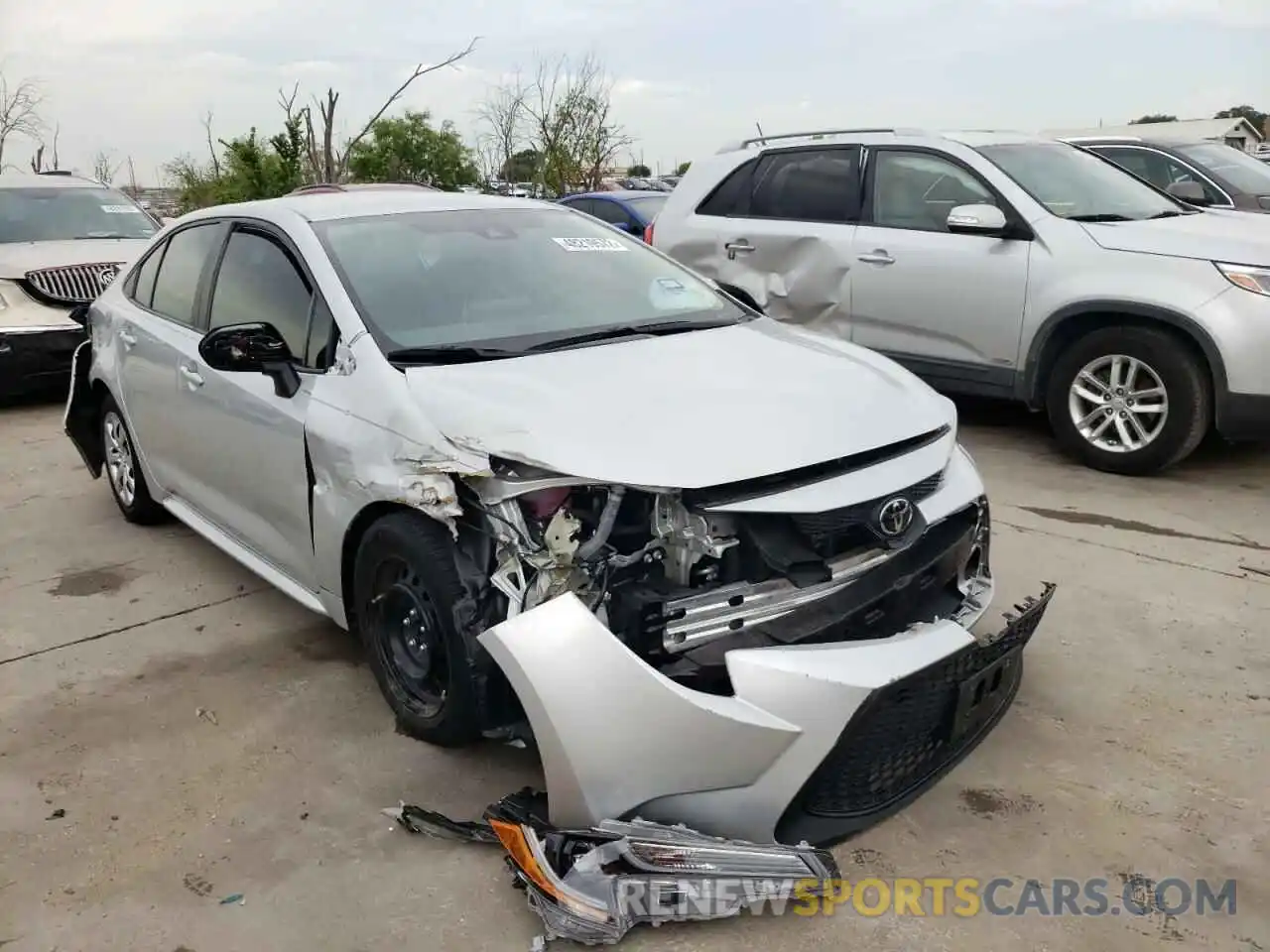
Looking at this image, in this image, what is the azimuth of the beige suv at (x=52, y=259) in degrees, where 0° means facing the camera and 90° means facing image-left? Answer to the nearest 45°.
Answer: approximately 315°

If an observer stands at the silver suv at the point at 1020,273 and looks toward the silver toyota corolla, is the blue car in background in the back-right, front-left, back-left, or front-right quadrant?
back-right

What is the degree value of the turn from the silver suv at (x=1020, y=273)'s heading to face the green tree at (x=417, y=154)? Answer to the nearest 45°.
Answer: approximately 180°

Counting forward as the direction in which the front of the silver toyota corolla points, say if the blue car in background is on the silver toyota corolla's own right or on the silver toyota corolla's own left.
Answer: on the silver toyota corolla's own left

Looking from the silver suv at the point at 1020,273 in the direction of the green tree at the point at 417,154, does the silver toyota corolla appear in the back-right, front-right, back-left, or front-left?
back-left

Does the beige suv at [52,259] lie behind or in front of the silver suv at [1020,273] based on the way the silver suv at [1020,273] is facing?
behind

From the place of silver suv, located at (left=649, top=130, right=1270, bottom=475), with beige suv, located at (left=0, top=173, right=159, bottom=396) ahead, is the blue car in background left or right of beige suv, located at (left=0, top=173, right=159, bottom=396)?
right
